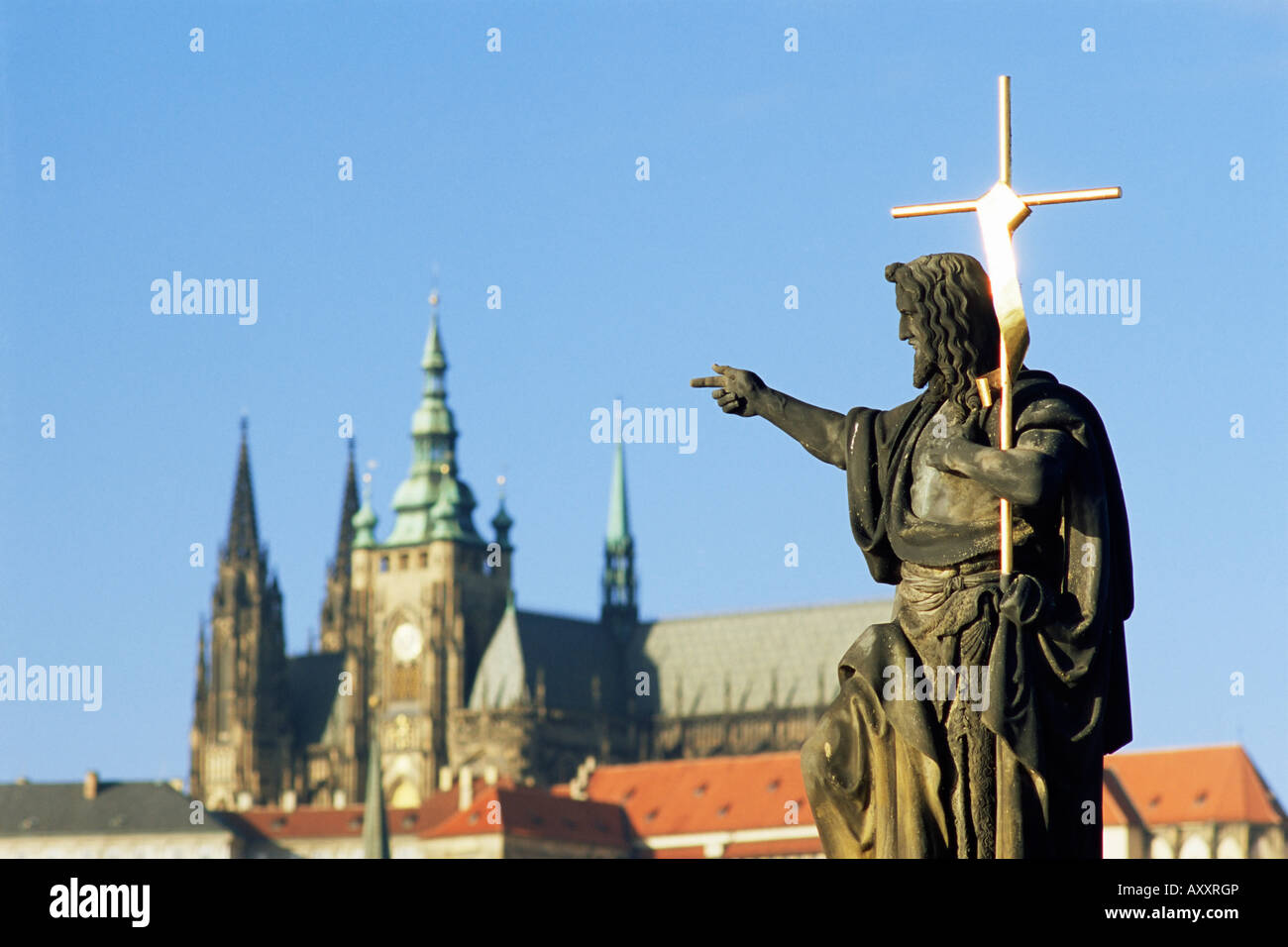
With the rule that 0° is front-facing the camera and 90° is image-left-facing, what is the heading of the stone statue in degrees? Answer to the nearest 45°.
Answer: approximately 45°
